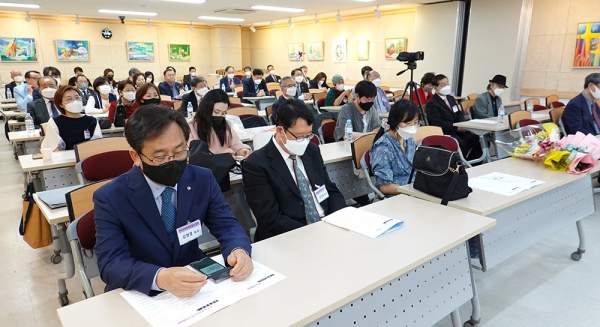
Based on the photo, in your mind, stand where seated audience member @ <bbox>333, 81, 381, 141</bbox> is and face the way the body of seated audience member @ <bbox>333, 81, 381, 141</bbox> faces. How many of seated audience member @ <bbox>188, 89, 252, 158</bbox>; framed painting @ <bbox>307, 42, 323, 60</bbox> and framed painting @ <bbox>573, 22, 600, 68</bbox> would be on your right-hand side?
1

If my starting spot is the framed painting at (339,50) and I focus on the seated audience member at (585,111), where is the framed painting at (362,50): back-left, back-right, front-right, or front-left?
front-left

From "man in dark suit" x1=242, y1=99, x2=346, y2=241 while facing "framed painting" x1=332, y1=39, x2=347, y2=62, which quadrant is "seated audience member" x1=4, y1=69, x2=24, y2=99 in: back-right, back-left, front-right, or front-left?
front-left

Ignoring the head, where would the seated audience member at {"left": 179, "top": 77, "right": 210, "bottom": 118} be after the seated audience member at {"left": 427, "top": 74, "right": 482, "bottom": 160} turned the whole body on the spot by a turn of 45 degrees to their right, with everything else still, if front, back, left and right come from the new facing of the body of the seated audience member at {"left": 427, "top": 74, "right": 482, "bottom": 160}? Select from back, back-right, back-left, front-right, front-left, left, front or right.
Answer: right

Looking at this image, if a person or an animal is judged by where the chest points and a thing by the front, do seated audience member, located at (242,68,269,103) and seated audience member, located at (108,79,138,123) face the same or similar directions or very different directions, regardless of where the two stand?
same or similar directions

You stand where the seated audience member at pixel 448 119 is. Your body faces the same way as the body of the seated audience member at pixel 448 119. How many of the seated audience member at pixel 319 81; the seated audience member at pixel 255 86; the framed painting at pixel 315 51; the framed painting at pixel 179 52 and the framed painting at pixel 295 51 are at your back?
5

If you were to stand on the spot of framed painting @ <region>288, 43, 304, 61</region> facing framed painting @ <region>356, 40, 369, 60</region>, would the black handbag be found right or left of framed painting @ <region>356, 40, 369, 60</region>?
right

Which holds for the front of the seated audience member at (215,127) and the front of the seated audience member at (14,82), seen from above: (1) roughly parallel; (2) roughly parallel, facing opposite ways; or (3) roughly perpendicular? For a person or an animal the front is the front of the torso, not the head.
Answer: roughly parallel

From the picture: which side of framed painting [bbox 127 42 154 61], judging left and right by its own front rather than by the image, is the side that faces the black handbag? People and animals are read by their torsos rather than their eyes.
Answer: front

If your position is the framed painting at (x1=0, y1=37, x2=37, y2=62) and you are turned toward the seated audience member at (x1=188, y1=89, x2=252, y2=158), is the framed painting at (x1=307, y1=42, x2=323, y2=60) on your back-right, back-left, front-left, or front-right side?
front-left

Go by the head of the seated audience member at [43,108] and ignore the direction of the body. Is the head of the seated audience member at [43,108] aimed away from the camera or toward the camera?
toward the camera

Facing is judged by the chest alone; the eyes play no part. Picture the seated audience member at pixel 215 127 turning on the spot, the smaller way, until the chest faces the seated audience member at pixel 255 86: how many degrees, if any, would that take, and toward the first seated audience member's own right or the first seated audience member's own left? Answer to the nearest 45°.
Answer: approximately 135° to the first seated audience member's own left

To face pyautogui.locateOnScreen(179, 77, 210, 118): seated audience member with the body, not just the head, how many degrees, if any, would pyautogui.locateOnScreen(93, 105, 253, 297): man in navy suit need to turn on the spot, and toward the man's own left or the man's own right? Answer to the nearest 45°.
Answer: approximately 135° to the man's own left

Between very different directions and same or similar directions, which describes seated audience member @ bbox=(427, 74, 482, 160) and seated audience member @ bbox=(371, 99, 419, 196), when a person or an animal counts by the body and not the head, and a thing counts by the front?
same or similar directions

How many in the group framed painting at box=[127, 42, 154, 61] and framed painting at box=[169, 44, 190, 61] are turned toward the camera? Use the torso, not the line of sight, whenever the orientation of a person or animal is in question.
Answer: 2

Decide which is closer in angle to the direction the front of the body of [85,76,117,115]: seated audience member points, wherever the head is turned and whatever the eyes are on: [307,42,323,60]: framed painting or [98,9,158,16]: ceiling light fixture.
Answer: the framed painting

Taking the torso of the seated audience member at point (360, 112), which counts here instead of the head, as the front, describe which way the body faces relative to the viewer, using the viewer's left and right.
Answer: facing the viewer and to the right of the viewer

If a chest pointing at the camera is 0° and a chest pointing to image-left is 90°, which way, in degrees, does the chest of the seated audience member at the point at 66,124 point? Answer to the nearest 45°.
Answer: approximately 315°

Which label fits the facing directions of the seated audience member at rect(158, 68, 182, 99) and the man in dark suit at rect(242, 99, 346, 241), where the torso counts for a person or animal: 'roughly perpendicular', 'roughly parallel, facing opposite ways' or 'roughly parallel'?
roughly parallel

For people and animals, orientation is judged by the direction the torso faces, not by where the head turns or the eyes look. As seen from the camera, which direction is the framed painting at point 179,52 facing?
toward the camera

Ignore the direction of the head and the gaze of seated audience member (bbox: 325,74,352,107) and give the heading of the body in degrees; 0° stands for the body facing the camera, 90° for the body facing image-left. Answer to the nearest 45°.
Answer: approximately 315°
